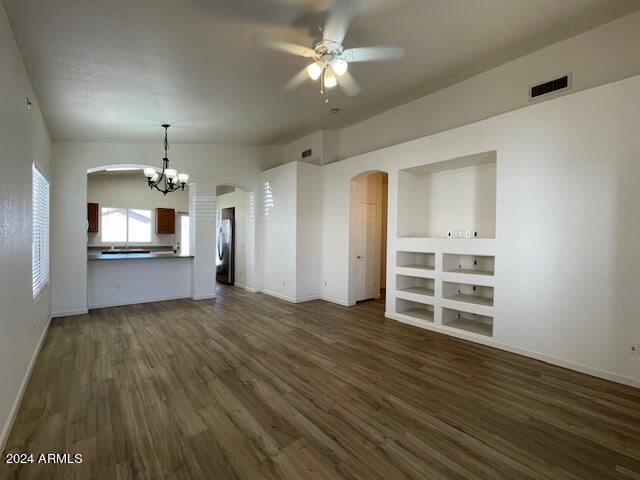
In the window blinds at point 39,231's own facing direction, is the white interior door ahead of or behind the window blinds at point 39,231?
ahead

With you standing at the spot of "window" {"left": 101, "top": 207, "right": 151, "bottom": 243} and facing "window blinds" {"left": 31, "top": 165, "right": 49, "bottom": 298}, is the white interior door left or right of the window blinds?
left

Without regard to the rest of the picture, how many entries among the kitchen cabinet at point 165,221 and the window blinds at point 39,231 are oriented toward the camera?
1

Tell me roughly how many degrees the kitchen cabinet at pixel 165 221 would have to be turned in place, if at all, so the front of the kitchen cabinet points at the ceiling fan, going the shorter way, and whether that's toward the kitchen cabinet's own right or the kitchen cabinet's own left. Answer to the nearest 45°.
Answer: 0° — it already faces it

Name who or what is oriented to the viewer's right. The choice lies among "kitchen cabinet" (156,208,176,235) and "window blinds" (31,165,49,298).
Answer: the window blinds

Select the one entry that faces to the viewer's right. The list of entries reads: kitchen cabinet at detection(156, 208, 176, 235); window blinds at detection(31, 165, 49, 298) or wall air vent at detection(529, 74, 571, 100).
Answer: the window blinds

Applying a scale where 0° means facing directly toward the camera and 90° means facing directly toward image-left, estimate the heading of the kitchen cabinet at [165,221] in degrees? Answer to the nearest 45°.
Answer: approximately 0°

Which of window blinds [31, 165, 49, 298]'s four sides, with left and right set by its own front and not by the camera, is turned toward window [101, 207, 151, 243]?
left

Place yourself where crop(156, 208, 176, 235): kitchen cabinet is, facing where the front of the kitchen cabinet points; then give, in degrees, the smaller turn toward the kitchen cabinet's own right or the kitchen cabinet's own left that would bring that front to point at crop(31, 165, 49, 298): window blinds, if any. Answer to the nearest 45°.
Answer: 0° — it already faces it

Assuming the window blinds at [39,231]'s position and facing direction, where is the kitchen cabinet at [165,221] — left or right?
on its left

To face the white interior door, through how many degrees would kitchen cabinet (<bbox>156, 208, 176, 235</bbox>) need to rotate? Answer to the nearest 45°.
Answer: approximately 45° to its left

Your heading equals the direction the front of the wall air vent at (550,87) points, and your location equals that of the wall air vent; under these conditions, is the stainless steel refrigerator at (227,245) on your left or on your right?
on your right

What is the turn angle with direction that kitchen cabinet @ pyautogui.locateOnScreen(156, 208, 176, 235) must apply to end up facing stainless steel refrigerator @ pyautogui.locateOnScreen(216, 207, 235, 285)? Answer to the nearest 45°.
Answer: approximately 45° to its left

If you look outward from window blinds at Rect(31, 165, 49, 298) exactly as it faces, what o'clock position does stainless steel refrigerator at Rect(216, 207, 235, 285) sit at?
The stainless steel refrigerator is roughly at 11 o'clock from the window blinds.

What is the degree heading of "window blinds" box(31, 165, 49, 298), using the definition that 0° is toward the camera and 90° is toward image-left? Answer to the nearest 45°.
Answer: approximately 270°

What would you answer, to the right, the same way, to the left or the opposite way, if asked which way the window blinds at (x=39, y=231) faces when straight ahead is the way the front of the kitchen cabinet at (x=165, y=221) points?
to the left
